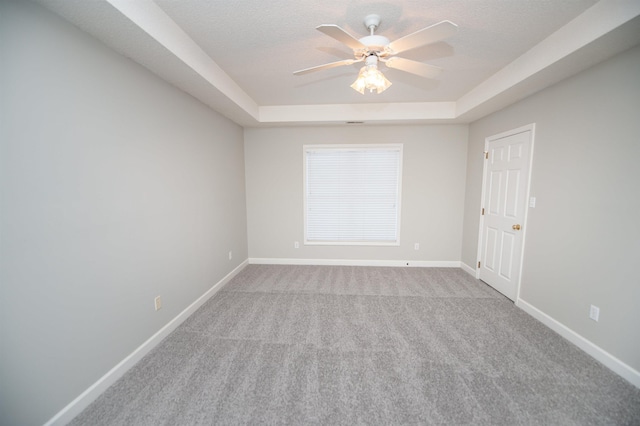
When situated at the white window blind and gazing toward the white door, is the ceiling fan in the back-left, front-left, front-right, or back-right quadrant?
front-right

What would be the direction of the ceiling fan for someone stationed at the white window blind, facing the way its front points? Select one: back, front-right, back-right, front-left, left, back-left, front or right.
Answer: front

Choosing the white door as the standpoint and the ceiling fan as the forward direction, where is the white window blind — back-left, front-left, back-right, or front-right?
front-right

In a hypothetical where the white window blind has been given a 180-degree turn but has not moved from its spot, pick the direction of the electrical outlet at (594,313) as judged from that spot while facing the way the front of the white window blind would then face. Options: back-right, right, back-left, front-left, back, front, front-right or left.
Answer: back-right

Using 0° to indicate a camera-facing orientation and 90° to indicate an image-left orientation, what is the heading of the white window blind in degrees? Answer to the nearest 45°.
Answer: approximately 0°

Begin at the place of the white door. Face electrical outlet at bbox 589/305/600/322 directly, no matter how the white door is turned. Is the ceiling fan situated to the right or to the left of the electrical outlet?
right

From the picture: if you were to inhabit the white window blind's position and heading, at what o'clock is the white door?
The white door is roughly at 10 o'clock from the white window blind.
